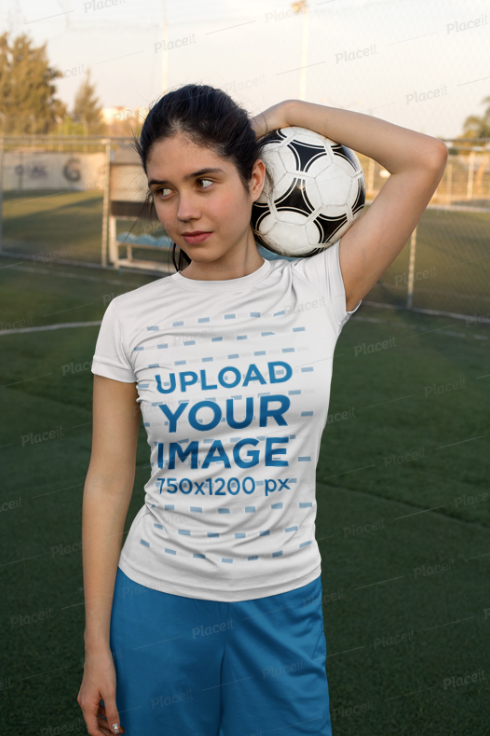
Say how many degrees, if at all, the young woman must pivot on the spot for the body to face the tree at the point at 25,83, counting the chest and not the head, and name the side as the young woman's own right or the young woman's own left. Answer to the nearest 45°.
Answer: approximately 180°

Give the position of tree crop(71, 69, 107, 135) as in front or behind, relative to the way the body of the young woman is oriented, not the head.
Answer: behind

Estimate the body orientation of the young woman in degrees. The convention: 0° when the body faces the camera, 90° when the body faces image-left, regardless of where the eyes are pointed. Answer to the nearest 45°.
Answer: approximately 0°

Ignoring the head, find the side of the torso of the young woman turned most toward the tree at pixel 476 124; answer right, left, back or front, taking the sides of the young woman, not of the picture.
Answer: back

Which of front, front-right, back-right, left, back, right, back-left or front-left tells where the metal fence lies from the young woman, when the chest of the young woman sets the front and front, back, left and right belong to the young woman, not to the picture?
back

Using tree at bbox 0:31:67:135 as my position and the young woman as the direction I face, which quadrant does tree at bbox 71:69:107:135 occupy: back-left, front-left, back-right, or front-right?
back-left
